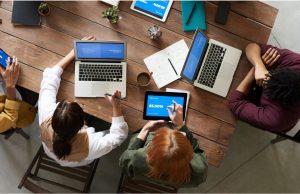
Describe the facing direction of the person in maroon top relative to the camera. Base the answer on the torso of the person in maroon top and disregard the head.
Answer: to the viewer's left

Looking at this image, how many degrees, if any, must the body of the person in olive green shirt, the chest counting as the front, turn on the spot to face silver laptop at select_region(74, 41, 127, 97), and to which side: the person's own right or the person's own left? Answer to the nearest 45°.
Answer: approximately 45° to the person's own left

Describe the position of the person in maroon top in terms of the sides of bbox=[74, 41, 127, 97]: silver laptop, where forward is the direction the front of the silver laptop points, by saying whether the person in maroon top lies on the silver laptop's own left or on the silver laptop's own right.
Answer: on the silver laptop's own left

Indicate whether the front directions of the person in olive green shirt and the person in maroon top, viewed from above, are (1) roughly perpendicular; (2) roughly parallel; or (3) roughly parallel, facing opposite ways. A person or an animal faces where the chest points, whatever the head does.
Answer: roughly perpendicular

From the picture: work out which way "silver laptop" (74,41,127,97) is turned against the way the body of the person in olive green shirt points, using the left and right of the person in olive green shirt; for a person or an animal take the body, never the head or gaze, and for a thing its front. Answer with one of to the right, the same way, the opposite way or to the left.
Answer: the opposite way

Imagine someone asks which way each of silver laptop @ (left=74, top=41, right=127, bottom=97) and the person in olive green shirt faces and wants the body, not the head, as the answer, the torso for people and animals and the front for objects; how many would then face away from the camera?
1

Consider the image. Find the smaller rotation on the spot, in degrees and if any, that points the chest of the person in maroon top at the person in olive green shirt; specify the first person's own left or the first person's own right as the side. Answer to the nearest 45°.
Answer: approximately 45° to the first person's own left

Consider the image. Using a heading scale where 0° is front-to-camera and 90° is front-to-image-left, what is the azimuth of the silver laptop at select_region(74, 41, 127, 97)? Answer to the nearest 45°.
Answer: approximately 0°

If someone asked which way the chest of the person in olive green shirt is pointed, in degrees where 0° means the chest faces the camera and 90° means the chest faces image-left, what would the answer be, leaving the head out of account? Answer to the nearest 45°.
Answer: approximately 180°

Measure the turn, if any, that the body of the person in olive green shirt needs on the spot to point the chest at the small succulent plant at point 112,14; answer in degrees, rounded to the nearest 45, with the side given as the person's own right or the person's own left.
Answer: approximately 45° to the person's own left

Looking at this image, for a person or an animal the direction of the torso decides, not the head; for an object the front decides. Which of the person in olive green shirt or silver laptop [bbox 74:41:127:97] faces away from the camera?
the person in olive green shirt
